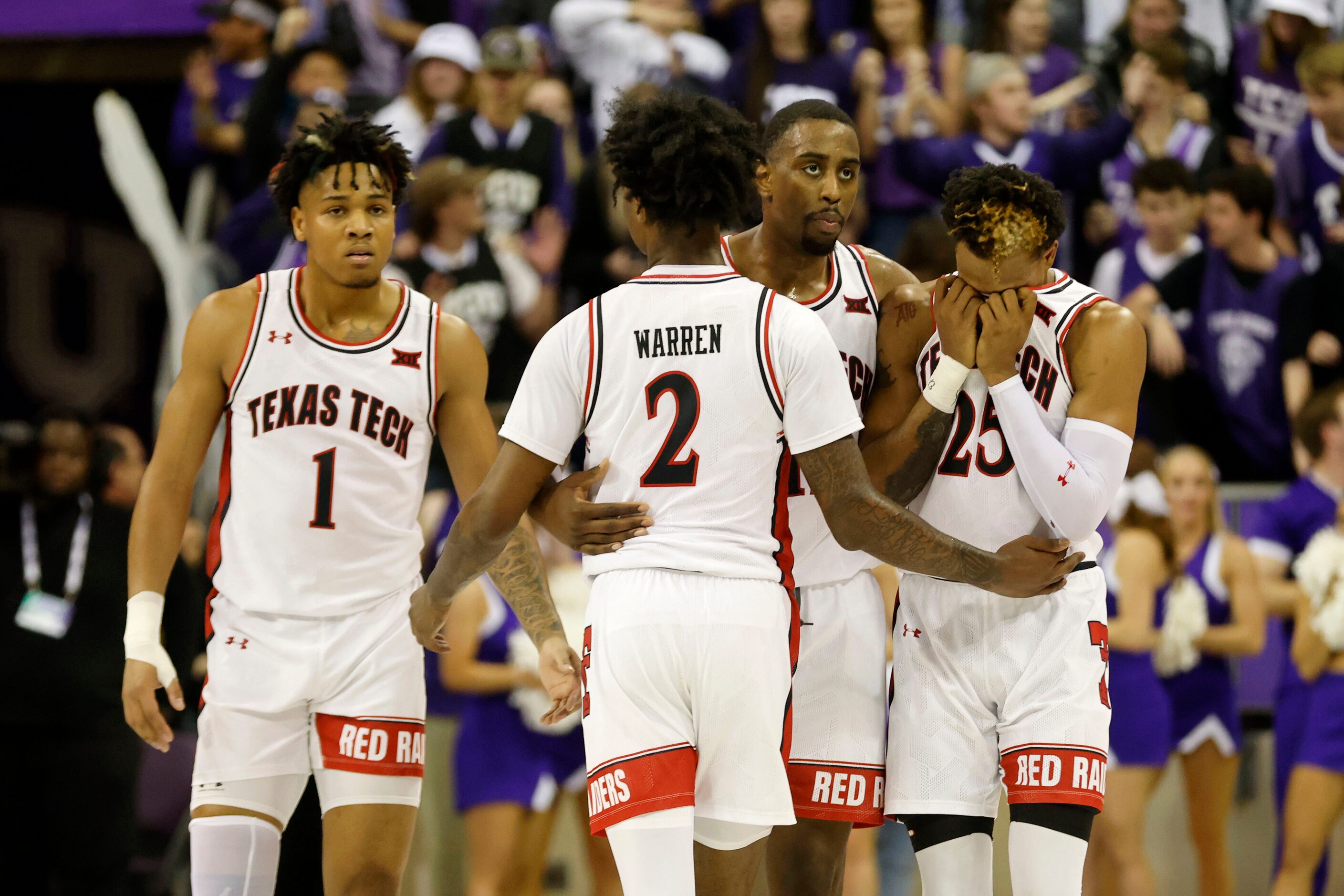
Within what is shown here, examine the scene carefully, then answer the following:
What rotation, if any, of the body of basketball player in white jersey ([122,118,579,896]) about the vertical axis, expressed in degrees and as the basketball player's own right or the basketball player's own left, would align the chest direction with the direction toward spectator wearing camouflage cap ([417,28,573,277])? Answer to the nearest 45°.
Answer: approximately 180°

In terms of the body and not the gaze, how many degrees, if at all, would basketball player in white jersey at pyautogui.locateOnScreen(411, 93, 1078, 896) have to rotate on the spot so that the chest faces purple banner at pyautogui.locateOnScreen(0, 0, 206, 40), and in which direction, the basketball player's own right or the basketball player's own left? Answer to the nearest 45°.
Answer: approximately 45° to the basketball player's own left

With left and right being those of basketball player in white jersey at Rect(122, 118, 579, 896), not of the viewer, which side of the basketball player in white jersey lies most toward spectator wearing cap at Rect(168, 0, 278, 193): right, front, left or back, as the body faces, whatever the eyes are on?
back

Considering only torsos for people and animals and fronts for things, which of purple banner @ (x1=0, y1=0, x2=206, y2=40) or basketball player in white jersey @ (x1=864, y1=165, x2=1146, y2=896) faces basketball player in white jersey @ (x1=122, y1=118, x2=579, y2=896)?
the purple banner

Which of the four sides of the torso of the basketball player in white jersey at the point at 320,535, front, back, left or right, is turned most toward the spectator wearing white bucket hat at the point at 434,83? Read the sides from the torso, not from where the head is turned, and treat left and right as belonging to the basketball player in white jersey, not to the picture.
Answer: back

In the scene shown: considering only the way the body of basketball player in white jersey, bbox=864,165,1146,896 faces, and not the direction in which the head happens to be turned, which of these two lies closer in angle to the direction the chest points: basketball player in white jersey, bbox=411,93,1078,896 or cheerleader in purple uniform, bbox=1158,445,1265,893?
the basketball player in white jersey

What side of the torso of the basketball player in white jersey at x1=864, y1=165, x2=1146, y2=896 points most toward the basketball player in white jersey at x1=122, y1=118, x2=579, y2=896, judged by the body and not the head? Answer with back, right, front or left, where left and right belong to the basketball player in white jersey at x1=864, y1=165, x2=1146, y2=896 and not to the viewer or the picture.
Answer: right

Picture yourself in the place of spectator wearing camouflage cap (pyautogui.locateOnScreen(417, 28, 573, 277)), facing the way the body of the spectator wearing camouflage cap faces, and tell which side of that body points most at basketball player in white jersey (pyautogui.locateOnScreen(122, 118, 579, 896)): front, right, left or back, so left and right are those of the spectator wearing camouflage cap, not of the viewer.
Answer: front

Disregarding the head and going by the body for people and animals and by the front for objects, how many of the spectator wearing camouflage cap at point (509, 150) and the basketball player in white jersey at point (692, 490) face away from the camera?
1

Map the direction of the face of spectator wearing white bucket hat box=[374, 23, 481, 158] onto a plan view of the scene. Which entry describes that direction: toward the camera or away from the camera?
toward the camera

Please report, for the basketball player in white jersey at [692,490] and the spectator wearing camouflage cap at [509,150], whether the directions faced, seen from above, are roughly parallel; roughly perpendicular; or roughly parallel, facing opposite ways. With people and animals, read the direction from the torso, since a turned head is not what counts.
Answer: roughly parallel, facing opposite ways

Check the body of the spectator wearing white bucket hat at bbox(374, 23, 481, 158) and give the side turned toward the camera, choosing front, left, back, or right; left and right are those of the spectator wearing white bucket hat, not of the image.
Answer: front

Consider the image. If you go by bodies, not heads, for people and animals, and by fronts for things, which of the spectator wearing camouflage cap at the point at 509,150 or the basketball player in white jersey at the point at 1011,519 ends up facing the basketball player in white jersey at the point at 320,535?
the spectator wearing camouflage cap
